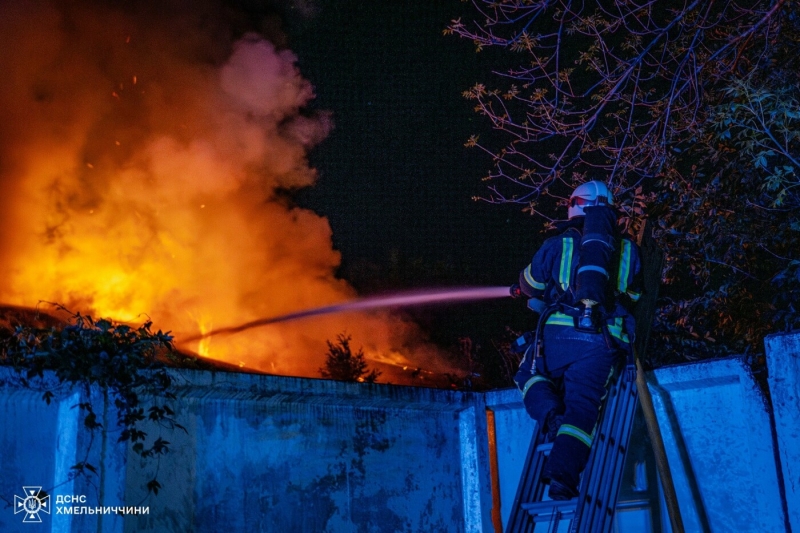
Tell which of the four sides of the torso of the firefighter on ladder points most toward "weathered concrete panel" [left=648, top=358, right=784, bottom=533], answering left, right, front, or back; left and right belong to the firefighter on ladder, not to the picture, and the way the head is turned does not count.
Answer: right

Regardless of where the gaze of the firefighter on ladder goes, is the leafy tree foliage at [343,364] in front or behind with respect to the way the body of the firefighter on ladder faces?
in front

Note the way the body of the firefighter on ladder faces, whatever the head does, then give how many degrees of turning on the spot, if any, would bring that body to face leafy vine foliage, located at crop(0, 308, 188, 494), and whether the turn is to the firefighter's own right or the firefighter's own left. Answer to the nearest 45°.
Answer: approximately 45° to the firefighter's own left

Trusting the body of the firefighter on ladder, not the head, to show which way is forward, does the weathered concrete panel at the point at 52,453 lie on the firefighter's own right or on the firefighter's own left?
on the firefighter's own left

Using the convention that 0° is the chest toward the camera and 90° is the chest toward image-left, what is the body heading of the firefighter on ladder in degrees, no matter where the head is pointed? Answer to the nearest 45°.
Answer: approximately 135°

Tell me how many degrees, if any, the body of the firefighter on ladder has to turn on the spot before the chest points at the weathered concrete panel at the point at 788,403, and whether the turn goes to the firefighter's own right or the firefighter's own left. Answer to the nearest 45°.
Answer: approximately 135° to the firefighter's own right

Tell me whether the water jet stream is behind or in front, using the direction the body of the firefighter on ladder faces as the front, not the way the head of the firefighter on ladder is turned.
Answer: in front

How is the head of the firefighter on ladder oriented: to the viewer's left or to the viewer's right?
to the viewer's left
